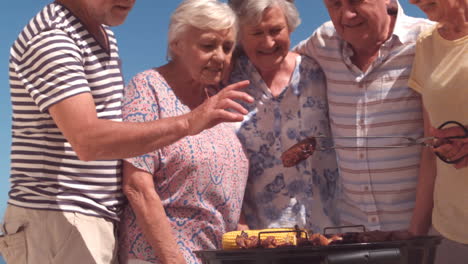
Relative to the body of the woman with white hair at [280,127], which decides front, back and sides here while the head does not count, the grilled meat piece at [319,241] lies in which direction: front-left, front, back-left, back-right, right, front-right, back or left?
front

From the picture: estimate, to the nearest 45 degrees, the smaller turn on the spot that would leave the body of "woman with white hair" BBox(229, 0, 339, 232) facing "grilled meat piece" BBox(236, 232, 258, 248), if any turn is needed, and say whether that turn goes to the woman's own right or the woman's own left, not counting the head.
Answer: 0° — they already face it

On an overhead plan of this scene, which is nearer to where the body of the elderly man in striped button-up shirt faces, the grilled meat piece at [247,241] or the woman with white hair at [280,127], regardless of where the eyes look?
the grilled meat piece

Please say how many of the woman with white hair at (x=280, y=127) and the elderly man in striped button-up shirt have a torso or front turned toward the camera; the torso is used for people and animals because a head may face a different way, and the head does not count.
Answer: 2

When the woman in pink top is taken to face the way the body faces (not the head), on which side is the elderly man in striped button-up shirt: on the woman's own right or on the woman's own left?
on the woman's own left

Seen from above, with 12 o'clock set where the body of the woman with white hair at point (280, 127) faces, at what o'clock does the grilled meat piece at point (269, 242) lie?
The grilled meat piece is roughly at 12 o'clock from the woman with white hair.

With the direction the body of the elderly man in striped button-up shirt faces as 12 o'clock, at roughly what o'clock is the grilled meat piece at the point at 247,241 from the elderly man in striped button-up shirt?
The grilled meat piece is roughly at 1 o'clock from the elderly man in striped button-up shirt.

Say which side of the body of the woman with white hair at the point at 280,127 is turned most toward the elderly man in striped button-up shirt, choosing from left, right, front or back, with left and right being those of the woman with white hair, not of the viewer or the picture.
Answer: left

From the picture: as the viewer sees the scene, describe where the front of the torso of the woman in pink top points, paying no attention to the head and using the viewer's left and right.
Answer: facing the viewer and to the right of the viewer

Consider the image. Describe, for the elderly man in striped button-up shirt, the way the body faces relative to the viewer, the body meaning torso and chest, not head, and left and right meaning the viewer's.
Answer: facing the viewer

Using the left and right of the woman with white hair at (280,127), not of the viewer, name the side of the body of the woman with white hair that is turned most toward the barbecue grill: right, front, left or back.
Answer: front
